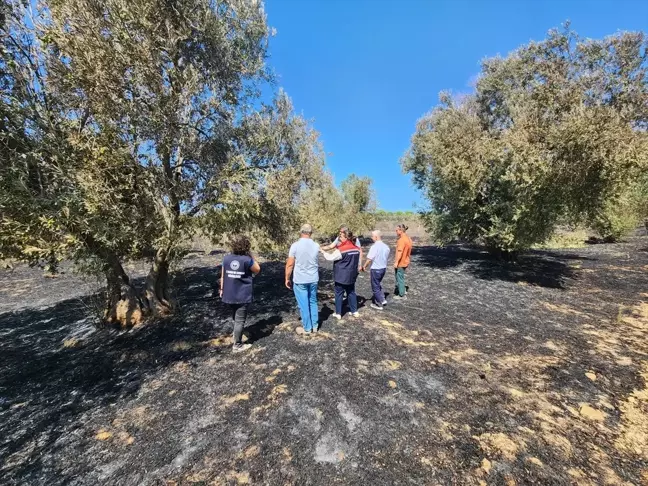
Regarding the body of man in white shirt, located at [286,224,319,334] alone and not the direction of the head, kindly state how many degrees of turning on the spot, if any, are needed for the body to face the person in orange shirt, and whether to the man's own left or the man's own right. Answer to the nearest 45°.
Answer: approximately 45° to the man's own right

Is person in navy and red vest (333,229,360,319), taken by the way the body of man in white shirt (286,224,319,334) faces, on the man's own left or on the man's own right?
on the man's own right

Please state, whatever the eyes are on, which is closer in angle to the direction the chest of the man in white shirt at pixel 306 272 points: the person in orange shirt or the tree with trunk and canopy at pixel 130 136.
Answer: the person in orange shirt

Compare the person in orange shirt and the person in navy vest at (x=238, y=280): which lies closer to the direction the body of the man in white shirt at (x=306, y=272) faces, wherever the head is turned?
the person in orange shirt

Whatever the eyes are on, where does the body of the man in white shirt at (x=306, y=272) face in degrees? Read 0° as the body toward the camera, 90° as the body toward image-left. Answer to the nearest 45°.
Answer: approximately 180°

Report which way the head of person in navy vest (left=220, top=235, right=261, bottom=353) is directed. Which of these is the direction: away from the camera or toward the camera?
away from the camera

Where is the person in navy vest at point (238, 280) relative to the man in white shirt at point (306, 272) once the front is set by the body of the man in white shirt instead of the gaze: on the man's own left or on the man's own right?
on the man's own left
